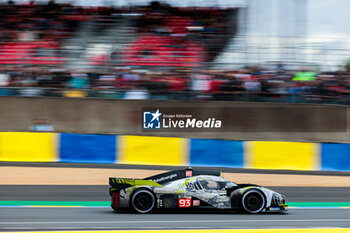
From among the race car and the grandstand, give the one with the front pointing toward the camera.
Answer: the grandstand

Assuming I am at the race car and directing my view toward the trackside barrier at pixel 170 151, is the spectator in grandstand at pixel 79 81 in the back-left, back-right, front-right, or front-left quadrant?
front-left

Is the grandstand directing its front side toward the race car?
yes

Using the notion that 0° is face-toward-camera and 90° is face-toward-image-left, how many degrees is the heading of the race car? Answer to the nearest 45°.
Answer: approximately 270°

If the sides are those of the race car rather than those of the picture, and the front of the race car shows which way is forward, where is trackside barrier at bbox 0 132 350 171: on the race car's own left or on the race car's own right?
on the race car's own left

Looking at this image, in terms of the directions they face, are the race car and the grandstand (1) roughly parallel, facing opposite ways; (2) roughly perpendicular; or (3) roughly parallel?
roughly perpendicular

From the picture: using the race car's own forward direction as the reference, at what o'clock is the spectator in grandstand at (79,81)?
The spectator in grandstand is roughly at 8 o'clock from the race car.

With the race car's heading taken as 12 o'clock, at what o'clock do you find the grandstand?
The grandstand is roughly at 9 o'clock from the race car.

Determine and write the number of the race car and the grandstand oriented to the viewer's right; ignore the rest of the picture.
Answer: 1

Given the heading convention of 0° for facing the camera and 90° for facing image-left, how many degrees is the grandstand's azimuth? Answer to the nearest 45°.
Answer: approximately 0°
